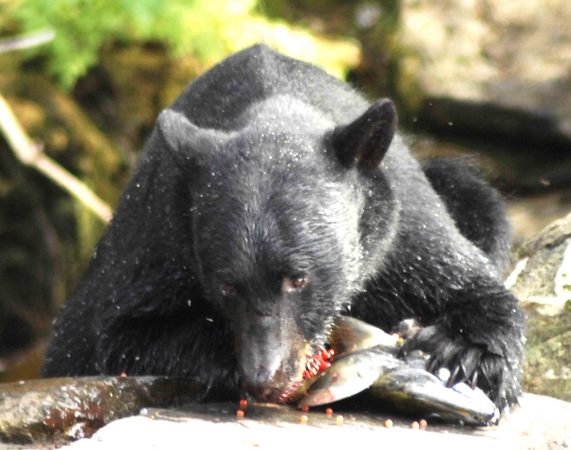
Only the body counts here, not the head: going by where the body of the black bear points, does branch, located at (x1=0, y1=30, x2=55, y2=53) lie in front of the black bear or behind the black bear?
behind

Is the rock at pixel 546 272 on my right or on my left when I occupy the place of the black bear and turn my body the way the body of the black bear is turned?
on my left

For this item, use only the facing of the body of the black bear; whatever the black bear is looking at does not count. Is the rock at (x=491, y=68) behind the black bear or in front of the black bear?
behind

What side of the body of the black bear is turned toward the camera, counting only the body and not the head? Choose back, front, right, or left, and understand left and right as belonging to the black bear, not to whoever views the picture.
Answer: front

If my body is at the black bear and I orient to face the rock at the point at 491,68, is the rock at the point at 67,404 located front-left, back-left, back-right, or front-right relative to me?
back-left

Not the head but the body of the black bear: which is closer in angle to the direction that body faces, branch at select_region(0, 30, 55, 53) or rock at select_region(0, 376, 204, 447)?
the rock

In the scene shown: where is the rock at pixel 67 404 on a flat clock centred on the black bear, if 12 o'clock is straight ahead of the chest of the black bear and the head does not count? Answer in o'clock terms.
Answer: The rock is roughly at 2 o'clock from the black bear.
